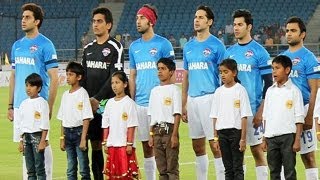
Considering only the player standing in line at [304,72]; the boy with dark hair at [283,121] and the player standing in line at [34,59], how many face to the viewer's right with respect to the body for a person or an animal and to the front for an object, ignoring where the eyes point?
0

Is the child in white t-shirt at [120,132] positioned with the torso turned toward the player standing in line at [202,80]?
no

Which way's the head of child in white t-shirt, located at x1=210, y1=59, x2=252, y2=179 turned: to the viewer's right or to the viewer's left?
to the viewer's left

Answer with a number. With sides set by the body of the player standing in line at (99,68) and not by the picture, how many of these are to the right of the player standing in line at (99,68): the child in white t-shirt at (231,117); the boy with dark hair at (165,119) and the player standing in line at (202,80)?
0

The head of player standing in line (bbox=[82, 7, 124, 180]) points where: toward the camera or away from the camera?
toward the camera

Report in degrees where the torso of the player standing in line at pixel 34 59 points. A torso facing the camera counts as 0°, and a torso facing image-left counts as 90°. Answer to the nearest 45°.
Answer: approximately 45°

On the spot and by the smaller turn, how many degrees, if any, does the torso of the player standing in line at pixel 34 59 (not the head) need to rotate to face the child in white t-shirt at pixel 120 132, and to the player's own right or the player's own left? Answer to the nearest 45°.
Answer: approximately 90° to the player's own left

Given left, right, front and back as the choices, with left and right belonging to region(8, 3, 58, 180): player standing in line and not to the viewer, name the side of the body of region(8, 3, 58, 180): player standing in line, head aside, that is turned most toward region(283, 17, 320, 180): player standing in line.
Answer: left

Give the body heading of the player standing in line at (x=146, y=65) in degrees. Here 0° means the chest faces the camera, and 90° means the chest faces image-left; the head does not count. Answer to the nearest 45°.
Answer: approximately 45°

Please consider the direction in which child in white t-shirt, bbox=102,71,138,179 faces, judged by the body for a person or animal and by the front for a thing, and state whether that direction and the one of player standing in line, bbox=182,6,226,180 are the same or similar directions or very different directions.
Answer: same or similar directions

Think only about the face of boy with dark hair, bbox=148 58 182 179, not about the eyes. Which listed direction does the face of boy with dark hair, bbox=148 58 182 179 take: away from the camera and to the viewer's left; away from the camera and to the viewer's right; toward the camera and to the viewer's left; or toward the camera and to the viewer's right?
toward the camera and to the viewer's left

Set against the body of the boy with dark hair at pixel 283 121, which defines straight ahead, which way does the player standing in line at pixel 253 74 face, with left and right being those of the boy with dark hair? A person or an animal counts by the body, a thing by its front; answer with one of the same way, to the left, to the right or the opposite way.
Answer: the same way

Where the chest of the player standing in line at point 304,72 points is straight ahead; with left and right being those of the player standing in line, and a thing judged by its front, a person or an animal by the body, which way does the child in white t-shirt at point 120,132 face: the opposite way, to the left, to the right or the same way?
the same way

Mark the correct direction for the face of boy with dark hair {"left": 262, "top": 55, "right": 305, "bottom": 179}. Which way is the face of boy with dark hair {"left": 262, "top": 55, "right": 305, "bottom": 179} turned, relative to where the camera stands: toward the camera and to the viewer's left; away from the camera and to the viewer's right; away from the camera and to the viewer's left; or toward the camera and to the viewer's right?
toward the camera and to the viewer's left

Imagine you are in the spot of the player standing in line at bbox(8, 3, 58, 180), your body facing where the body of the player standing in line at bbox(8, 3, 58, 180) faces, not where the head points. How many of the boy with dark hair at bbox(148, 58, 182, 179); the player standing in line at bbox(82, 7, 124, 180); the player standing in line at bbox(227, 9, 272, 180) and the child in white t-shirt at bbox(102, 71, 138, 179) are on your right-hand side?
0

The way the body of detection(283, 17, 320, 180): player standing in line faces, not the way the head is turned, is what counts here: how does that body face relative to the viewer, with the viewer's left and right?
facing the viewer and to the left of the viewer

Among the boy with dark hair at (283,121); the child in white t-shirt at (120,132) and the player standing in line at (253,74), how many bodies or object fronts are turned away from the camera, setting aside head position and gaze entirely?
0

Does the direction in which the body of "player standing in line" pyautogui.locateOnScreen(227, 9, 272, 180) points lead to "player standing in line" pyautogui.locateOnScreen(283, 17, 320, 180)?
no

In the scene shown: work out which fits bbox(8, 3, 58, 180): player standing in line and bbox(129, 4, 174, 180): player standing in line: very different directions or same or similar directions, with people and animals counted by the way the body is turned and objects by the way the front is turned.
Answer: same or similar directions
